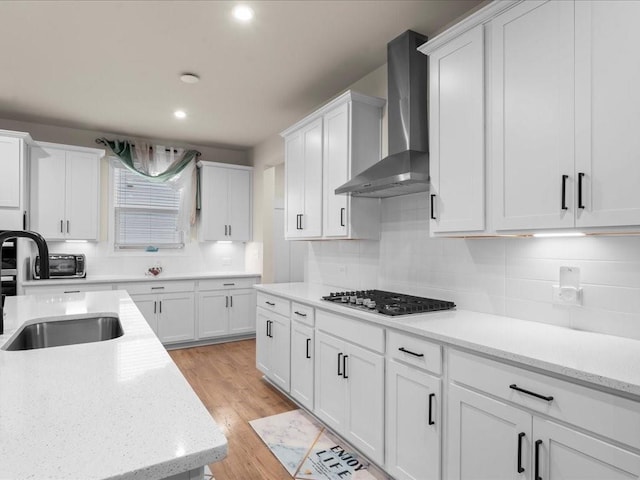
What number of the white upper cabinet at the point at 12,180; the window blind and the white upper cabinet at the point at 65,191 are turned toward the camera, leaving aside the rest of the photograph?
3

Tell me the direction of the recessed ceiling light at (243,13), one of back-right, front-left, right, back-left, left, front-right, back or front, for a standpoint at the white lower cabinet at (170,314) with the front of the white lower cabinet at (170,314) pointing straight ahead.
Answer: front

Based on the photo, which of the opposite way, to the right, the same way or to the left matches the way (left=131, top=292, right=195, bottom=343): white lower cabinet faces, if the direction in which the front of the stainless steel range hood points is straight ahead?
to the left

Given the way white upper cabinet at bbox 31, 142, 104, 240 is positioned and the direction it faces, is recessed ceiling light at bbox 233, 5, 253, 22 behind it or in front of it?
in front

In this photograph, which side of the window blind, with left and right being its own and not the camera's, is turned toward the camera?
front

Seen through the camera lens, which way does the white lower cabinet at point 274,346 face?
facing the viewer and to the left of the viewer

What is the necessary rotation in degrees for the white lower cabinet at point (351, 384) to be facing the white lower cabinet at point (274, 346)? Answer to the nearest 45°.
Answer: approximately 90° to its right

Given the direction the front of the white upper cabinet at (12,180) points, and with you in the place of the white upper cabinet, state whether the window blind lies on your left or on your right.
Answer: on your left

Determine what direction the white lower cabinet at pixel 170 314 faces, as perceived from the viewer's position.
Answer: facing the viewer

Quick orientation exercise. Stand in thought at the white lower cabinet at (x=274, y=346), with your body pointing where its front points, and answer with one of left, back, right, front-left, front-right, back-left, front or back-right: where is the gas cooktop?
left

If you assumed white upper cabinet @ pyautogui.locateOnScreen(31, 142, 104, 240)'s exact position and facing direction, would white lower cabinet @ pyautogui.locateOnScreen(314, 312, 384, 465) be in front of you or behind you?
in front

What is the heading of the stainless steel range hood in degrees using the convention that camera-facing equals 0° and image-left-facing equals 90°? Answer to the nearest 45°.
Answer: approximately 45°

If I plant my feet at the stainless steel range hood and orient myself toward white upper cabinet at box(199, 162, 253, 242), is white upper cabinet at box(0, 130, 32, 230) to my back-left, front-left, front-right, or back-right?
front-left
